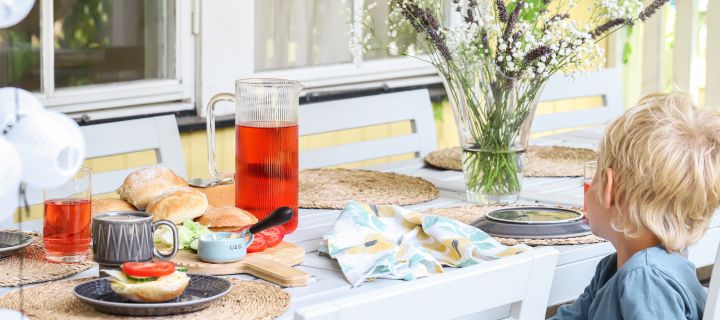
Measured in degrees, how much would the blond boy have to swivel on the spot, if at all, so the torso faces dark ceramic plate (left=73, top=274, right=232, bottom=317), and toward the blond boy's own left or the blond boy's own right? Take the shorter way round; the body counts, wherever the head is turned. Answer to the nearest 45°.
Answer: approximately 90° to the blond boy's own left

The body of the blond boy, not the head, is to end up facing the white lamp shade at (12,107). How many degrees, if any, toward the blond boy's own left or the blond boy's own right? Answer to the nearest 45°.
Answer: approximately 90° to the blond boy's own left

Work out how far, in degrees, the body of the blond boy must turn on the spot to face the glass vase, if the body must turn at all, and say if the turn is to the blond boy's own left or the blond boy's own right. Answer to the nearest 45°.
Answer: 0° — they already face it

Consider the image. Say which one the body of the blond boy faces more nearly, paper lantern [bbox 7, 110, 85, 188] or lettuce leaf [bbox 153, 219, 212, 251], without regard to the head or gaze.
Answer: the lettuce leaf

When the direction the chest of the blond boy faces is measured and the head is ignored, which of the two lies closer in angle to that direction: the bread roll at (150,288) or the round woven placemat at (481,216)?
the round woven placemat

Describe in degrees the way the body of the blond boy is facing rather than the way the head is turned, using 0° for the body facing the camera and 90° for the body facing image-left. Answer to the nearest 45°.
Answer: approximately 135°

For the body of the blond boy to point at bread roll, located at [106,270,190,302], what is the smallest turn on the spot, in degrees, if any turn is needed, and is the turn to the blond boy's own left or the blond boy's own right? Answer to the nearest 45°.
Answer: approximately 90° to the blond boy's own left

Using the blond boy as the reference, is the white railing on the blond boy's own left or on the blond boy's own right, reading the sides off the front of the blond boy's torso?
on the blond boy's own right

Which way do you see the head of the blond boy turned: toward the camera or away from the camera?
away from the camera
